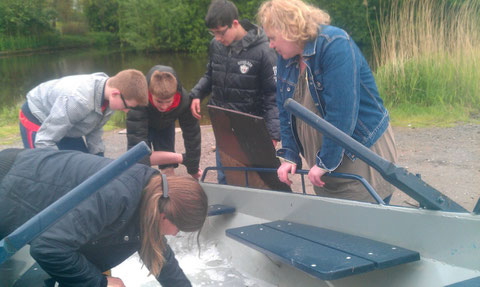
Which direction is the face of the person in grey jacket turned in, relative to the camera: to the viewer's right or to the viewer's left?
to the viewer's right

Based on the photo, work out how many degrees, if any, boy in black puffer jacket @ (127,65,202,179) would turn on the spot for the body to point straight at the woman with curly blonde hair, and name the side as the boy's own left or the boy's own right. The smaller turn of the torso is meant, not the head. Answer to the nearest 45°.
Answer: approximately 45° to the boy's own left

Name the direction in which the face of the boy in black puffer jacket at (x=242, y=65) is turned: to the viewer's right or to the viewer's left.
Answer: to the viewer's left

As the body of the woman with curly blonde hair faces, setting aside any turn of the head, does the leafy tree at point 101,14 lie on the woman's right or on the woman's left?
on the woman's right

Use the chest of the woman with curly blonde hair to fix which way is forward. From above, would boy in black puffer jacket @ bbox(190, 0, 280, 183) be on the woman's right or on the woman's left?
on the woman's right

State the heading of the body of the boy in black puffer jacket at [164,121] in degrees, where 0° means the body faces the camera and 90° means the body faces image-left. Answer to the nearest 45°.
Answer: approximately 0°

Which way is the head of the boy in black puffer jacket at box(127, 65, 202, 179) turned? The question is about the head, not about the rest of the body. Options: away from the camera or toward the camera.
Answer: toward the camera

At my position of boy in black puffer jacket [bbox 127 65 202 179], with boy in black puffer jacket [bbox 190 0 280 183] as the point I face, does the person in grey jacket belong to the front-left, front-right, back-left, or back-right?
back-right

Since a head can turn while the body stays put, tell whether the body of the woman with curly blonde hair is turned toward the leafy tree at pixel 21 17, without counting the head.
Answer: no

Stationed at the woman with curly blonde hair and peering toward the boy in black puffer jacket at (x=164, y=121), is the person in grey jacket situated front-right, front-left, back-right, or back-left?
front-left

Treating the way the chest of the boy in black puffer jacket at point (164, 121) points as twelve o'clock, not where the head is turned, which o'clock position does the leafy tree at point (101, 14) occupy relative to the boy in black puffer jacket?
The leafy tree is roughly at 6 o'clock from the boy in black puffer jacket.

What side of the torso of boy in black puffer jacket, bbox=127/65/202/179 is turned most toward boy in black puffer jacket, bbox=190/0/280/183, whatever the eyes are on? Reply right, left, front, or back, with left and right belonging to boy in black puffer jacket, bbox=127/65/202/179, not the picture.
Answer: left

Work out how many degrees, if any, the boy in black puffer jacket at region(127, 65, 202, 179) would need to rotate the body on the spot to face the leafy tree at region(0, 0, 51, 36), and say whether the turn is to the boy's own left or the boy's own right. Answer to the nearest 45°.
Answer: approximately 180°

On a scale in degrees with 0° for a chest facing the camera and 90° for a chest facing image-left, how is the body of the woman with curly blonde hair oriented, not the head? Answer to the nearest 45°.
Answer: approximately 45°

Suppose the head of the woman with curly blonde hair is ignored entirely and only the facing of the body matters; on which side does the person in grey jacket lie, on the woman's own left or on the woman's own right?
on the woman's own right

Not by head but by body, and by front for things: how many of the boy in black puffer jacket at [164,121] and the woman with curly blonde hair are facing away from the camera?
0

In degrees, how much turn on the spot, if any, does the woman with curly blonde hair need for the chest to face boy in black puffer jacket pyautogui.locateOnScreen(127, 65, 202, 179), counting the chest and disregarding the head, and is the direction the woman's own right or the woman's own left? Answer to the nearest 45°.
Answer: approximately 90° to the woman's own right

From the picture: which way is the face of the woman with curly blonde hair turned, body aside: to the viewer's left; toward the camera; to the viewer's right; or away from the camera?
to the viewer's left

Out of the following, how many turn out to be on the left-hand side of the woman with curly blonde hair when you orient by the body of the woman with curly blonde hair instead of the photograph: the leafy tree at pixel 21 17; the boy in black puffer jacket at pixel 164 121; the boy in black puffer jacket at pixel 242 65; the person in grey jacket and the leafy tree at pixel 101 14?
0
